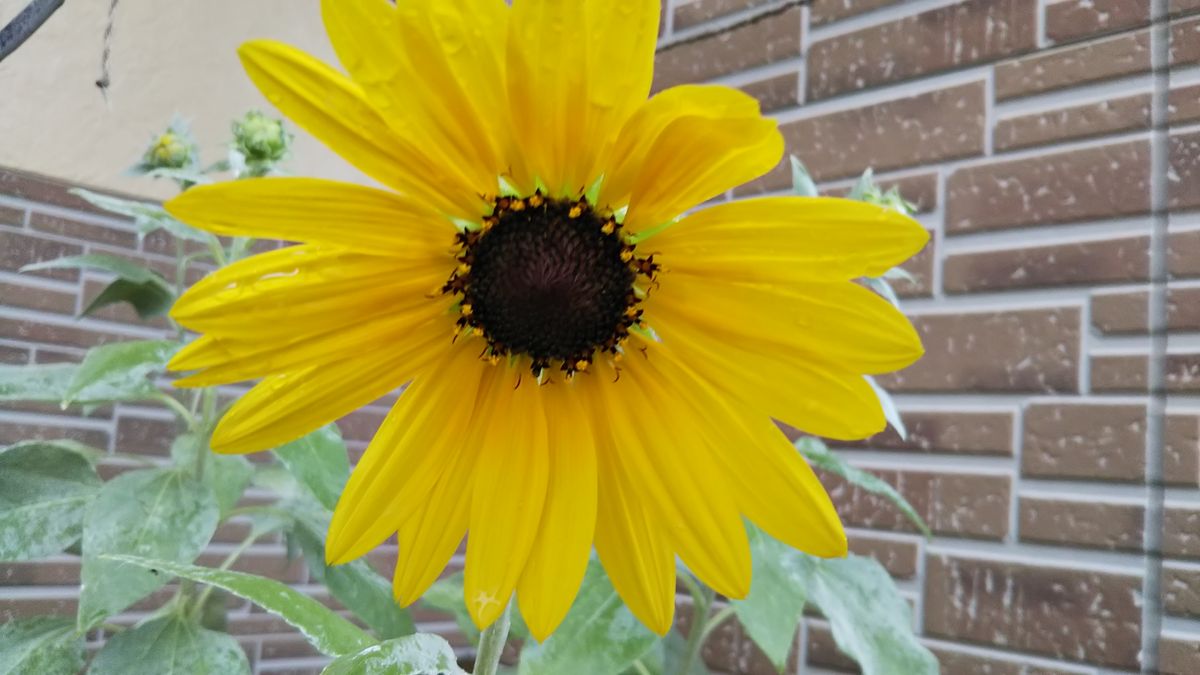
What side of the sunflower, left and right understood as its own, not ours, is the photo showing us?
front

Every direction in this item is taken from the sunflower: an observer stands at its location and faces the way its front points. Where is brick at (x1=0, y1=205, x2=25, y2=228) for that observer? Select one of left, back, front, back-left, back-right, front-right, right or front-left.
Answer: back-right

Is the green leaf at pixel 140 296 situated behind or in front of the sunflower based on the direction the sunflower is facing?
behind
